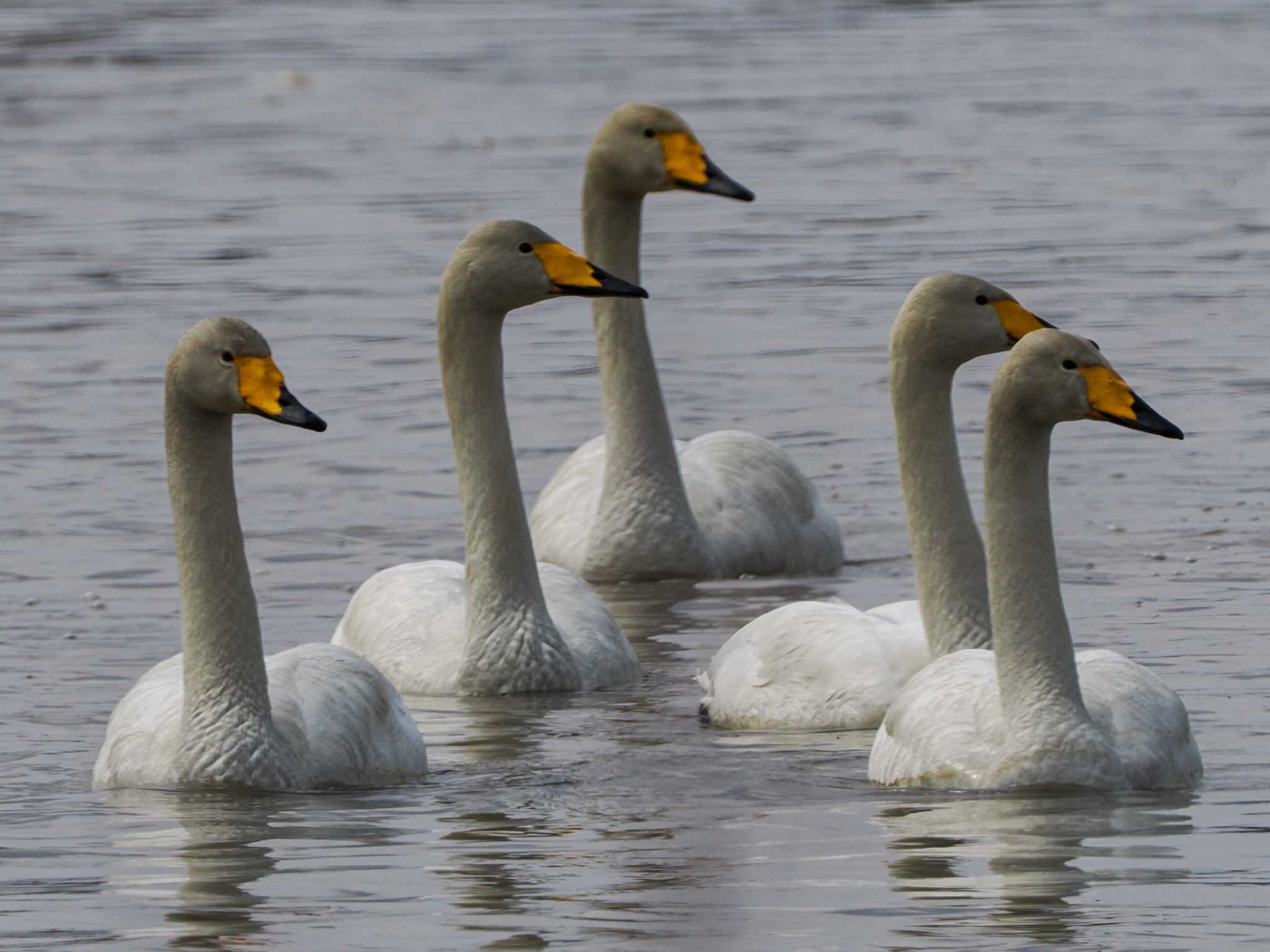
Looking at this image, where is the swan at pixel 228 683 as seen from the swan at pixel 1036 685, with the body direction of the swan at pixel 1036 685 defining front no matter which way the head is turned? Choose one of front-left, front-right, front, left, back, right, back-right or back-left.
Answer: right

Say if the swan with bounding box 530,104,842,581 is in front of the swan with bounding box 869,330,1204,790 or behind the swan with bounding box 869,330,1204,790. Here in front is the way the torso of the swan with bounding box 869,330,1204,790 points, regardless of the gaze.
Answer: behind

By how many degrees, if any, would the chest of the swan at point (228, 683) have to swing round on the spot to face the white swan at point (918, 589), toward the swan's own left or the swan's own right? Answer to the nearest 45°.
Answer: approximately 90° to the swan's own left

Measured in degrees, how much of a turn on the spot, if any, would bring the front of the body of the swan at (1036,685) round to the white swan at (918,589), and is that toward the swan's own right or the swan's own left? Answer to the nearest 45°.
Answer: approximately 180°

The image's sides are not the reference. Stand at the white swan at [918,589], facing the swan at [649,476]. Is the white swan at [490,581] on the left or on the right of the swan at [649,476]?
left

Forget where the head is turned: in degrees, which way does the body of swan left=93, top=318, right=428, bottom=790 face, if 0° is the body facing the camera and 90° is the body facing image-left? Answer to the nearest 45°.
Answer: approximately 0°

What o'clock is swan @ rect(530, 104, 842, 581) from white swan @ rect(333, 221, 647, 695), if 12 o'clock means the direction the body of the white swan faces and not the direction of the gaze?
The swan is roughly at 8 o'clock from the white swan.

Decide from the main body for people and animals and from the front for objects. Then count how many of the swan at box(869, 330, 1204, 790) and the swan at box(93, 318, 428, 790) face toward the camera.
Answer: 2
